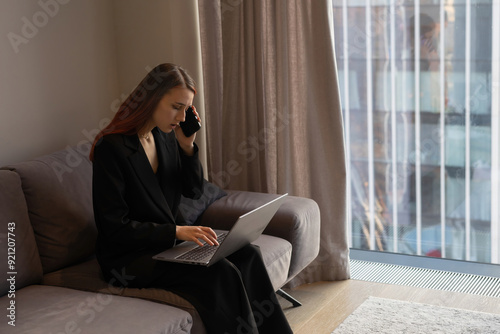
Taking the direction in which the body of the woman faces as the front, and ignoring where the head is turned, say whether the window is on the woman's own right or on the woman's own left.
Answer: on the woman's own left

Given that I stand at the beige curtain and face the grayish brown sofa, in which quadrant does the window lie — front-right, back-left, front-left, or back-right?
back-left

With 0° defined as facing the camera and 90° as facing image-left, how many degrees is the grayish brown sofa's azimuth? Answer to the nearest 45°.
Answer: approximately 315°

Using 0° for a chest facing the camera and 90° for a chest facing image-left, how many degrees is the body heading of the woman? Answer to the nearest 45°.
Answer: approximately 315°

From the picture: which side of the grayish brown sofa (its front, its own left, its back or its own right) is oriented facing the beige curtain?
left

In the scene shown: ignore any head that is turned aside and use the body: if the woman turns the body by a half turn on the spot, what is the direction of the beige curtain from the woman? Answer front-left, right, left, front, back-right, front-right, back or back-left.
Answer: right

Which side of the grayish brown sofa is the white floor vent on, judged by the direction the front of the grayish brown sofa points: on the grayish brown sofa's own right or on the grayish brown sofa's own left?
on the grayish brown sofa's own left

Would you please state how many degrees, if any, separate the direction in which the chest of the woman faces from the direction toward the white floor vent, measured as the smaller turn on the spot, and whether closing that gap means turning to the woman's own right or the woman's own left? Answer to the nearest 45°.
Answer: approximately 90° to the woman's own left
